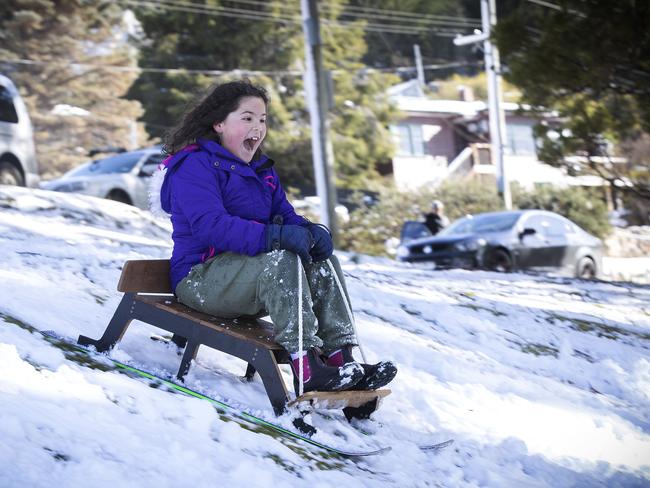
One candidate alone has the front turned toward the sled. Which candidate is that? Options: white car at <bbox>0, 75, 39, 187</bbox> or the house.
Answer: the house

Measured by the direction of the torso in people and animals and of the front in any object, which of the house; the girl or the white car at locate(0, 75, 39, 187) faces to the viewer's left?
the white car

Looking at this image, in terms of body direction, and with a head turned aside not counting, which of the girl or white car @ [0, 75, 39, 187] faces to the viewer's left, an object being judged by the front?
the white car

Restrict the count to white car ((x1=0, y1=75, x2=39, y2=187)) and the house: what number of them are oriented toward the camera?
1

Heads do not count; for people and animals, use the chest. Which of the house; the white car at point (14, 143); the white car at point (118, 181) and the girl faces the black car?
the house

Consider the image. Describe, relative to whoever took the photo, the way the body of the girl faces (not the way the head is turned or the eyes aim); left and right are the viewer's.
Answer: facing the viewer and to the right of the viewer

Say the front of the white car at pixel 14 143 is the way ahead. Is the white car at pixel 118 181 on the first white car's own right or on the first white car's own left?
on the first white car's own right

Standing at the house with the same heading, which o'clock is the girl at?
The girl is roughly at 12 o'clock from the house.

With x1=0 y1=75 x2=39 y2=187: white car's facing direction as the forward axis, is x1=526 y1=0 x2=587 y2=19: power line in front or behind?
behind

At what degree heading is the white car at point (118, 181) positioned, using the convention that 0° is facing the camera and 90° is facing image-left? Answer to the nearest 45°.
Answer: approximately 45°

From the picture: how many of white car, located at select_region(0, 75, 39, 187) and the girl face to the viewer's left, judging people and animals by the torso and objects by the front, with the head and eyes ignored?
1

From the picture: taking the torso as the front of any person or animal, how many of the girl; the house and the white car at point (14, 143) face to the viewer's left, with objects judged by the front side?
1

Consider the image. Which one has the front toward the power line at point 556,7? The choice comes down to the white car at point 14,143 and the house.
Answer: the house
